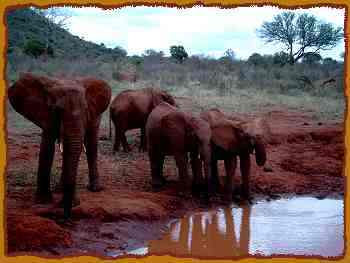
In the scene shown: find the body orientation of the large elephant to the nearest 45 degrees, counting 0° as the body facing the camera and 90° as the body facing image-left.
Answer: approximately 0°

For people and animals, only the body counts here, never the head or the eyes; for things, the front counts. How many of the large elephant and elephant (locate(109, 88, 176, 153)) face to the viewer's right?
1

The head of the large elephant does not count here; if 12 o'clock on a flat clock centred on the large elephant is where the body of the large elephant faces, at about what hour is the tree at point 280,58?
The tree is roughly at 7 o'clock from the large elephant.

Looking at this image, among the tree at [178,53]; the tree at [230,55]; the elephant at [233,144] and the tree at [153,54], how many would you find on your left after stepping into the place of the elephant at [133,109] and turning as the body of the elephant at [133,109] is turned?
3

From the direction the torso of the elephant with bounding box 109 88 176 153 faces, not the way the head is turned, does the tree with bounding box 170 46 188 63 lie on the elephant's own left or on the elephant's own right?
on the elephant's own left

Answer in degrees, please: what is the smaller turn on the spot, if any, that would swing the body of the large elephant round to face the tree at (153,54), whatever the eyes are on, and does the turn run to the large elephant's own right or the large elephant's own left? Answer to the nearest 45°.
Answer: approximately 180°

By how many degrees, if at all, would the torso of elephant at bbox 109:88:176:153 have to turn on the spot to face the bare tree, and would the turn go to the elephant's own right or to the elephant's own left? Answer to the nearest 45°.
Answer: approximately 45° to the elephant's own left

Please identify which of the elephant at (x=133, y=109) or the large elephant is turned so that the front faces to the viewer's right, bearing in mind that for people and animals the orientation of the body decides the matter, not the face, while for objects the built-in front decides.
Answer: the elephant

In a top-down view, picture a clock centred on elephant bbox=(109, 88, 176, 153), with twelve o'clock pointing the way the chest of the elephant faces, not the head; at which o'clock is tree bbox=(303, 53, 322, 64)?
The tree is roughly at 10 o'clock from the elephant.

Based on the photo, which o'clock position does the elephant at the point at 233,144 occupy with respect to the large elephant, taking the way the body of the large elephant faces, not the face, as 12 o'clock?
The elephant is roughly at 8 o'clock from the large elephant.

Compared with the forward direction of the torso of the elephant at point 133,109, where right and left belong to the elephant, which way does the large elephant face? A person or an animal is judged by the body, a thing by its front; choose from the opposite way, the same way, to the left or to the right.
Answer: to the right

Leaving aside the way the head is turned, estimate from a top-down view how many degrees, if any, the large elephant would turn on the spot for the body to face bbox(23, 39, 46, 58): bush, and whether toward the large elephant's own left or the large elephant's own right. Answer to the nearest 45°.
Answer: approximately 180°

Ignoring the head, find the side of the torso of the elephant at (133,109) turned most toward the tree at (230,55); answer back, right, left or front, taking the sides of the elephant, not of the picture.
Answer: left

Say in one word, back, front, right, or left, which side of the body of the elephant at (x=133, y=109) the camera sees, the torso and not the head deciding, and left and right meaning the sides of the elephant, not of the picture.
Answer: right
